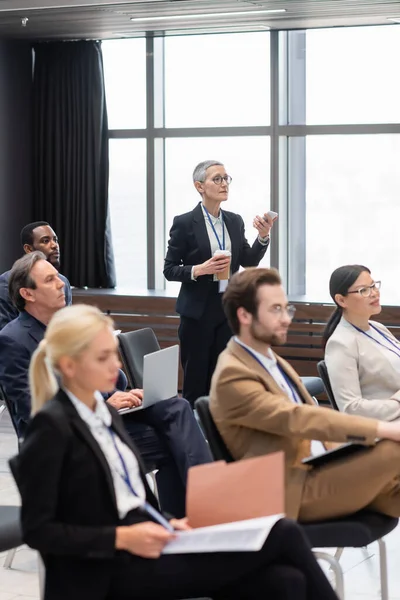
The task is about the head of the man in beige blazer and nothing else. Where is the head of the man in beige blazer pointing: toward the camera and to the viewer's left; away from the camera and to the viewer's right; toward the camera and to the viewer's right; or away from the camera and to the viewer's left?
toward the camera and to the viewer's right

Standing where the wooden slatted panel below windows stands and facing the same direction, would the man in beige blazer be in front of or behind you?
in front

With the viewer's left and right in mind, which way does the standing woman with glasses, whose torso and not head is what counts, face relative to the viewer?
facing the viewer and to the right of the viewer

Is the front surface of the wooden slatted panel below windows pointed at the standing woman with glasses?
yes

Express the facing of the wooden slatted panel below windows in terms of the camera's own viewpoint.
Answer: facing the viewer

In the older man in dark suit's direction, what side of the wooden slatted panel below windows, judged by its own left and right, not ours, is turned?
front

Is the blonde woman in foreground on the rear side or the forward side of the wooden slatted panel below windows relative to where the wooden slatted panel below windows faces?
on the forward side

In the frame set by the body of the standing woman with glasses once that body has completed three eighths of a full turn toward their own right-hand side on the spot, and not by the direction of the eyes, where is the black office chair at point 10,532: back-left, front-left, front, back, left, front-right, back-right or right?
left

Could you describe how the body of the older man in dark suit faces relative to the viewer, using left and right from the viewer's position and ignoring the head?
facing to the right of the viewer

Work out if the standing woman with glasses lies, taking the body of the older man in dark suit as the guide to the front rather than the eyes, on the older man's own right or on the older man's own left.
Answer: on the older man's own left

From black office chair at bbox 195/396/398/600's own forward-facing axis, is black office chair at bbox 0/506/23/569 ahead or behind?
behind

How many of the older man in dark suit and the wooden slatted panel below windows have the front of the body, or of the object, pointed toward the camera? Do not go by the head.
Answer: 1
